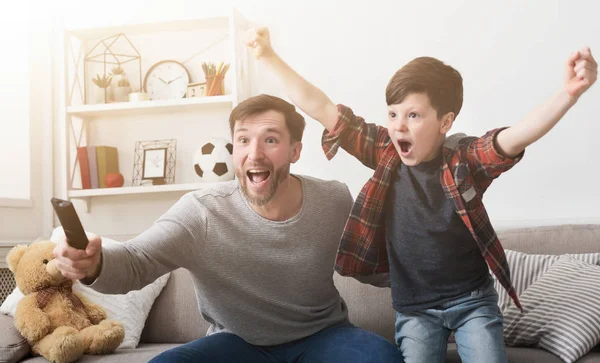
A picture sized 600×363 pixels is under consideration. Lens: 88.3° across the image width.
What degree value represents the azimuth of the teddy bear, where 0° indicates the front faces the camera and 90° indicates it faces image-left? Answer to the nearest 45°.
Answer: approximately 315°

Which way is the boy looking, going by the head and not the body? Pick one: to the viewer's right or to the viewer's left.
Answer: to the viewer's left

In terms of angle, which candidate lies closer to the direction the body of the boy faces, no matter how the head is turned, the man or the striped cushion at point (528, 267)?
the man
